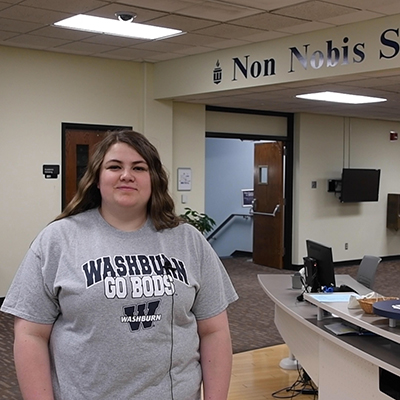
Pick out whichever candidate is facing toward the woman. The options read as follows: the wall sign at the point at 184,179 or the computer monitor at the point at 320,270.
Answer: the wall sign

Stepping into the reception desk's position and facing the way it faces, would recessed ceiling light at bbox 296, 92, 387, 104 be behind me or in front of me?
behind

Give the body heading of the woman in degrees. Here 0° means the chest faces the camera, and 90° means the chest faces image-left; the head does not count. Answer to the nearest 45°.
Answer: approximately 0°

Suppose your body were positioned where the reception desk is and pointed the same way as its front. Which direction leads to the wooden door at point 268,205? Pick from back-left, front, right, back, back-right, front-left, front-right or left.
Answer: back-right

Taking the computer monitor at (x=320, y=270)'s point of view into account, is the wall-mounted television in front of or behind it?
in front

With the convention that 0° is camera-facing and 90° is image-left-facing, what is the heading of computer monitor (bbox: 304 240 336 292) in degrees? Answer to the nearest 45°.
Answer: approximately 225°
